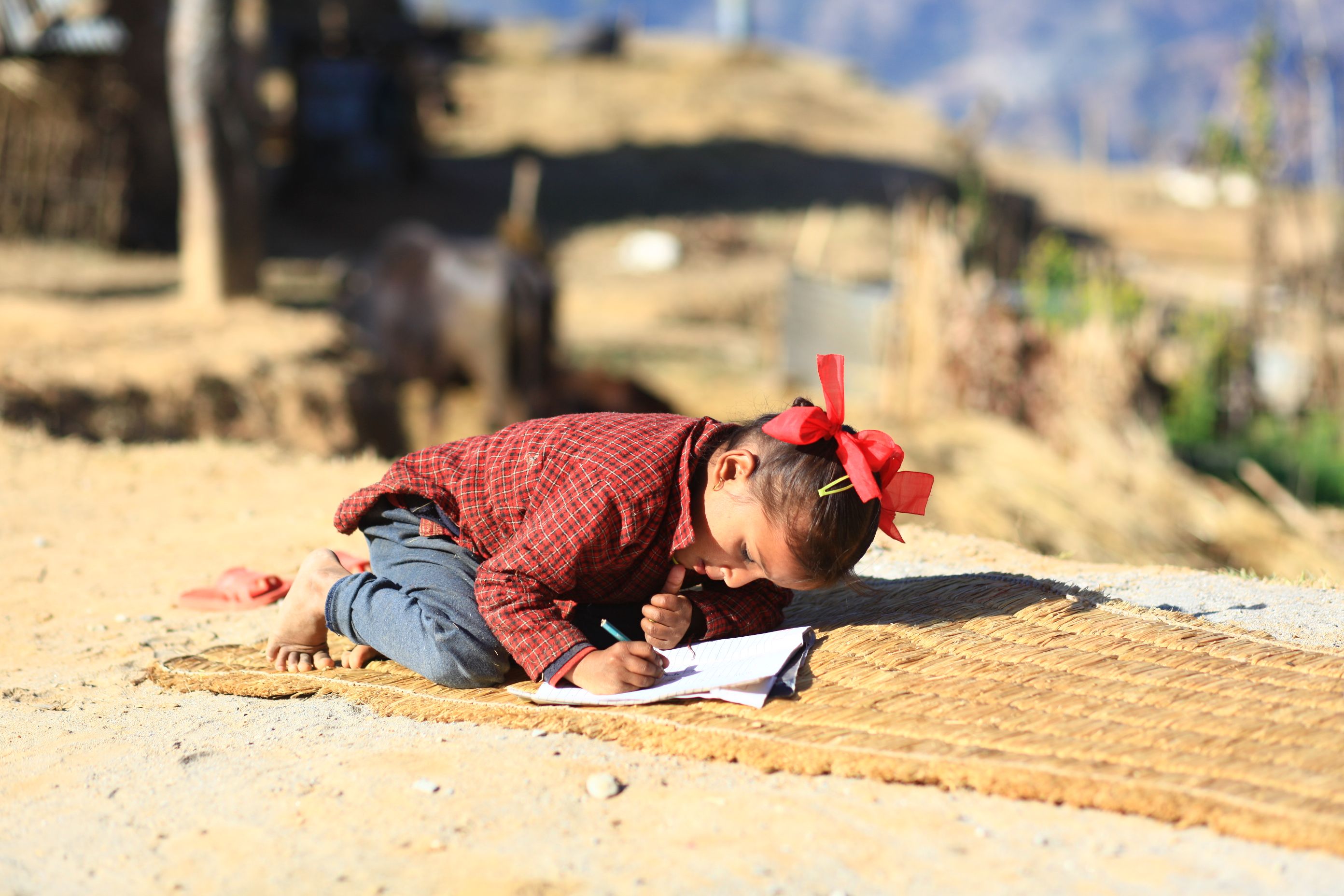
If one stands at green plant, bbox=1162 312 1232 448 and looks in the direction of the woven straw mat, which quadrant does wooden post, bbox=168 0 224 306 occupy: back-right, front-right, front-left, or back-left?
front-right

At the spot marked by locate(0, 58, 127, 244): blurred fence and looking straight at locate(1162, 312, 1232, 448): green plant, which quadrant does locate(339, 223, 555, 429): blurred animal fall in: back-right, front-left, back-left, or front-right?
front-right
